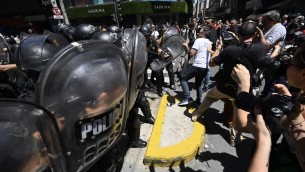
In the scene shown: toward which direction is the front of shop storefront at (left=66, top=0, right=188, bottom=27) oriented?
toward the camera

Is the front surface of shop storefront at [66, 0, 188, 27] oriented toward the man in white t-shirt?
yes

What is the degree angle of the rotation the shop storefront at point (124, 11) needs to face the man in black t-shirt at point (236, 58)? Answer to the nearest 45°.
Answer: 0° — it already faces them
